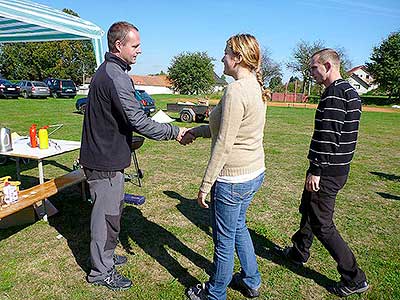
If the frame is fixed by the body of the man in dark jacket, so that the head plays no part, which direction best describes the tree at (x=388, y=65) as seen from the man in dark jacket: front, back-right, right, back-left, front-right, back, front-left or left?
front-left

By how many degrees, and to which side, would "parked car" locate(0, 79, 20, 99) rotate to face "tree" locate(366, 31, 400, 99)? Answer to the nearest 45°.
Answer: approximately 90° to its right

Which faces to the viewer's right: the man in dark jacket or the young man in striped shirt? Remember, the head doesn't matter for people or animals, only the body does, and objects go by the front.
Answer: the man in dark jacket

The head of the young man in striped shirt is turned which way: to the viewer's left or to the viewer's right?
to the viewer's left

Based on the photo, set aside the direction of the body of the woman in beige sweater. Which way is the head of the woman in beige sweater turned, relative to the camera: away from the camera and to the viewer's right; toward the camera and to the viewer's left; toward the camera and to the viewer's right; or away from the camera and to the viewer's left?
away from the camera and to the viewer's left

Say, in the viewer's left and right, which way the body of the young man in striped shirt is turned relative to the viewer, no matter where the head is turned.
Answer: facing to the left of the viewer

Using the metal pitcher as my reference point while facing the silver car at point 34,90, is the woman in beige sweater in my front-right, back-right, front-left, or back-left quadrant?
back-right

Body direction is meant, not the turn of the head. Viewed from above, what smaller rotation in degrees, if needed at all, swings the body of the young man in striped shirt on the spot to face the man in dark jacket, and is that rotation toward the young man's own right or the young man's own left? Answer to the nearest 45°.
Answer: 0° — they already face them

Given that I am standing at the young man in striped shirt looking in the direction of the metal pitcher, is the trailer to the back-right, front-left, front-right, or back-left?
front-right

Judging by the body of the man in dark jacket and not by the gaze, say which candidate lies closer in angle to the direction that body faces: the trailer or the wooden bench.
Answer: the trailer

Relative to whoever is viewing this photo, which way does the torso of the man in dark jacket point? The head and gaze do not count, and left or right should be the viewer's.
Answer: facing to the right of the viewer

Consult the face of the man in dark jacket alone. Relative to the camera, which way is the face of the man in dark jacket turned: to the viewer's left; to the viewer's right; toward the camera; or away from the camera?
to the viewer's right
